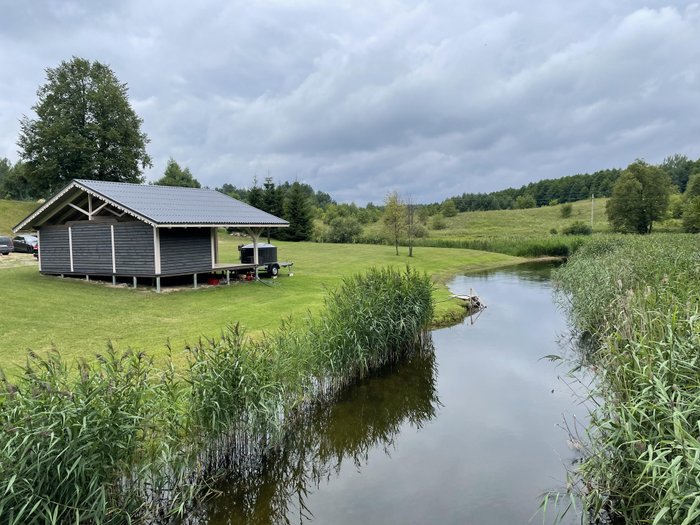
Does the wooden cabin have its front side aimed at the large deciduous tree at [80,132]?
no

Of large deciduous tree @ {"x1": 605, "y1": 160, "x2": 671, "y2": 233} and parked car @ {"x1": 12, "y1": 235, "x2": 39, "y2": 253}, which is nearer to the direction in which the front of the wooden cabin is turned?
the large deciduous tree

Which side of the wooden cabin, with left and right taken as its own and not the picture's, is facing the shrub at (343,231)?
front

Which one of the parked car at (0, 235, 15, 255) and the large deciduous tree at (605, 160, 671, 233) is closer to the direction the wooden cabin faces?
the large deciduous tree

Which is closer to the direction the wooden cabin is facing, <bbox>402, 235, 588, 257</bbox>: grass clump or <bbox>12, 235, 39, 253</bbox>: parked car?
the grass clump

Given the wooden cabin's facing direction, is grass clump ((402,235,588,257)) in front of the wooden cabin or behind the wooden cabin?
in front

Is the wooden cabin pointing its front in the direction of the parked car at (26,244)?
no
